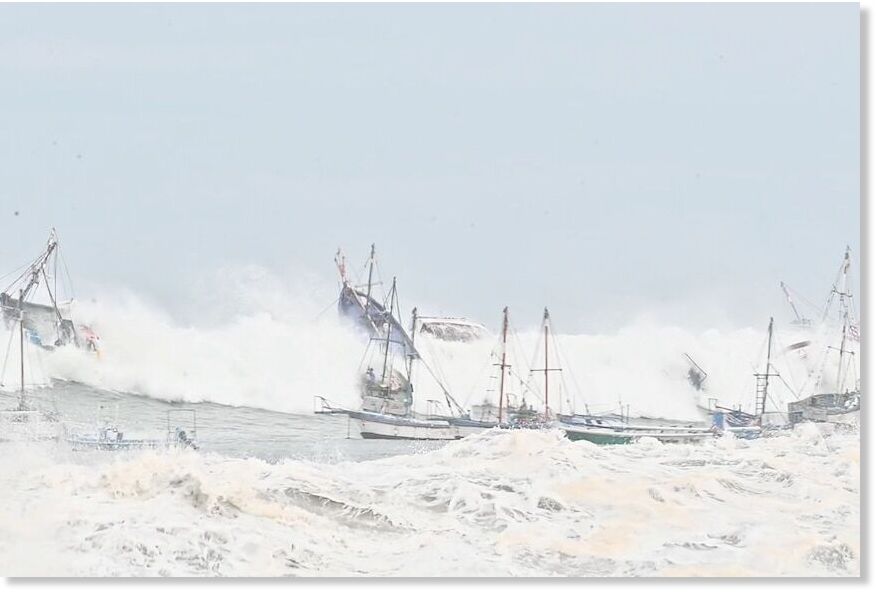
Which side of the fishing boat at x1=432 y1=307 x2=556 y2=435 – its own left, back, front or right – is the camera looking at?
left

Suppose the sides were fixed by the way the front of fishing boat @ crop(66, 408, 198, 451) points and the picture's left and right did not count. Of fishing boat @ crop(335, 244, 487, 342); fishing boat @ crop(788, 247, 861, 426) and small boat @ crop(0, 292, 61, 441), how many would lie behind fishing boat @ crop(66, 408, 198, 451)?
2

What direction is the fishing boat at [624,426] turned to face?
to the viewer's left

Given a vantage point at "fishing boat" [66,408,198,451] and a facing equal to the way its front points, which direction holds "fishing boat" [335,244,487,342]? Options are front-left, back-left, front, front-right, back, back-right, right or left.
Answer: back

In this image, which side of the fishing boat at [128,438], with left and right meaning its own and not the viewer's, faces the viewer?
left

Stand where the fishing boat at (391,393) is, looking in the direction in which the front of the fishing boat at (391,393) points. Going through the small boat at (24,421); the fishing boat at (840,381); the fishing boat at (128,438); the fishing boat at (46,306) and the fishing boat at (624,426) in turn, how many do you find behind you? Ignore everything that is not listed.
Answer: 2

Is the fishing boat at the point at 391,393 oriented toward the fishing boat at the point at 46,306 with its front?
yes

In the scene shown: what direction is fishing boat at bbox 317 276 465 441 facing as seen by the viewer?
to the viewer's left

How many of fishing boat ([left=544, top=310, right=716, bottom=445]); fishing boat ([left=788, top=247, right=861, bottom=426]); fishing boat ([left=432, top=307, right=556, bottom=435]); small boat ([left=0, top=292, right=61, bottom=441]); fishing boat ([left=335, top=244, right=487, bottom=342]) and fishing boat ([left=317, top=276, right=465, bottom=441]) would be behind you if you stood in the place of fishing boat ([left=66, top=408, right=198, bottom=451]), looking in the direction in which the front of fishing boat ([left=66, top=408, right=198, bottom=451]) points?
5

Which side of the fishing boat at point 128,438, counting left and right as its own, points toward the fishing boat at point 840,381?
back

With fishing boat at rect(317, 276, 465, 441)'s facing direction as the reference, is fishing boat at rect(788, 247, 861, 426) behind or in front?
behind

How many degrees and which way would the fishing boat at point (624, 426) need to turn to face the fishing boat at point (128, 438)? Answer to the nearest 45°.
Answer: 0° — it already faces it
